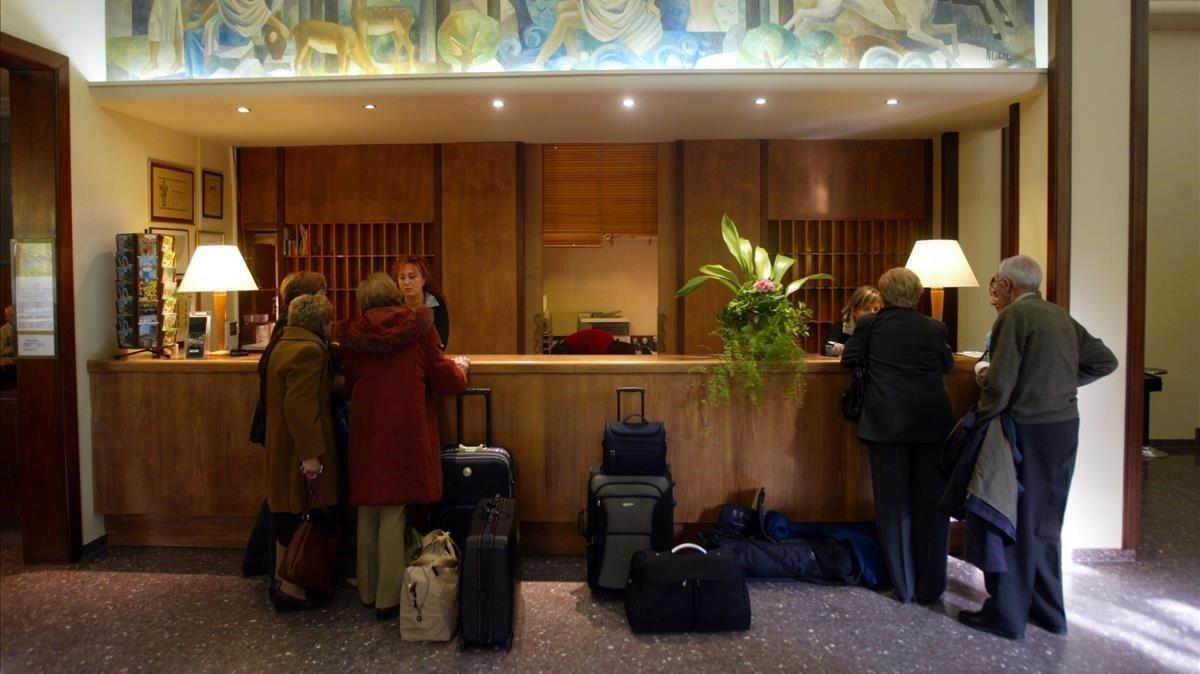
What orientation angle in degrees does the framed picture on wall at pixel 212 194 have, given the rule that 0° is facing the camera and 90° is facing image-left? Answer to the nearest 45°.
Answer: approximately 315°

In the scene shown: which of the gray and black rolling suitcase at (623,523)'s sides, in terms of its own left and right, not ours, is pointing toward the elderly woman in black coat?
left

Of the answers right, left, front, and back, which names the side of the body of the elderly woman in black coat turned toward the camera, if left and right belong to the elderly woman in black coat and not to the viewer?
back

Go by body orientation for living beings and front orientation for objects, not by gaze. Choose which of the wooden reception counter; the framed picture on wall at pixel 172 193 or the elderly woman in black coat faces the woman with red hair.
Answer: the framed picture on wall

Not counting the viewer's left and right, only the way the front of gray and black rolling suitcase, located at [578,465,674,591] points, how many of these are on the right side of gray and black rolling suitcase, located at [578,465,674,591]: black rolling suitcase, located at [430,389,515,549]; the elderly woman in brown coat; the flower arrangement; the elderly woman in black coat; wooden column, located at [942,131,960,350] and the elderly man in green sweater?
2

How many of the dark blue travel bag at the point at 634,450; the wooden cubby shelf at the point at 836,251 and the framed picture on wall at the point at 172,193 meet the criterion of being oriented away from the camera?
0

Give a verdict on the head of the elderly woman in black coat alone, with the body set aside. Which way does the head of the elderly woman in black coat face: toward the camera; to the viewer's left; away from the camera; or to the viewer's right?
away from the camera

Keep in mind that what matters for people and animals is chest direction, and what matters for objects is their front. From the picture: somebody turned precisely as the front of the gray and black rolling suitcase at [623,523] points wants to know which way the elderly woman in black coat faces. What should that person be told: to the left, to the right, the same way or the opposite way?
the opposite way

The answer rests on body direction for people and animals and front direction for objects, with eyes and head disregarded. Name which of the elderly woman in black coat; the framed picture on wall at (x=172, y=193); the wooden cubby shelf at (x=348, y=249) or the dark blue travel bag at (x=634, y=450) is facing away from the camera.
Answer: the elderly woman in black coat

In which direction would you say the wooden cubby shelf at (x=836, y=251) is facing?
toward the camera

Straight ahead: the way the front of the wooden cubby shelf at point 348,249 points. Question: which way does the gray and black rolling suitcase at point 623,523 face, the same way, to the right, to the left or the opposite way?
the same way

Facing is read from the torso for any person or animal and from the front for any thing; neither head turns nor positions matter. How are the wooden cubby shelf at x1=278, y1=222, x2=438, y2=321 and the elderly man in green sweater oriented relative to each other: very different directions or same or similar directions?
very different directions

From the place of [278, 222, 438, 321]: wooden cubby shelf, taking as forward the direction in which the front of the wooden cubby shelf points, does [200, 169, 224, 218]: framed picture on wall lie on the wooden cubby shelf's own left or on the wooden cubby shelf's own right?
on the wooden cubby shelf's own right

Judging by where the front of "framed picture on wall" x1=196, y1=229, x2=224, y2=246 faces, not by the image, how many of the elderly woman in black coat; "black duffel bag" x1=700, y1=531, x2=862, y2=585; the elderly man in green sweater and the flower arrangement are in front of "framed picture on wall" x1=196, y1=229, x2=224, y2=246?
4

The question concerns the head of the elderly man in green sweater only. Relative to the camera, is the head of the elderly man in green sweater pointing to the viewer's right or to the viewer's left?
to the viewer's left

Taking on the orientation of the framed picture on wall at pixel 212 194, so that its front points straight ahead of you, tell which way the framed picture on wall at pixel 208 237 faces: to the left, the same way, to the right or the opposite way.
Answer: the same way

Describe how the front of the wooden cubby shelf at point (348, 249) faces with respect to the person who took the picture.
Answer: facing the viewer

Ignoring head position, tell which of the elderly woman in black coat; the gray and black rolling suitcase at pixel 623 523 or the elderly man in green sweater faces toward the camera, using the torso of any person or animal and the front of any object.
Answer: the gray and black rolling suitcase

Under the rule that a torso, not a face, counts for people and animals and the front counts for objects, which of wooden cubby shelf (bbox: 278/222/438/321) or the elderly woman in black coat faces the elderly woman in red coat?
the wooden cubby shelf

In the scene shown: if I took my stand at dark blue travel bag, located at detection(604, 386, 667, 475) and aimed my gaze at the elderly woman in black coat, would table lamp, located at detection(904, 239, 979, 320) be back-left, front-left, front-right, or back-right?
front-left

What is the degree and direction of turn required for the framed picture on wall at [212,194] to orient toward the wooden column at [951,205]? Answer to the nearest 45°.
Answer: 0° — it already faces it
